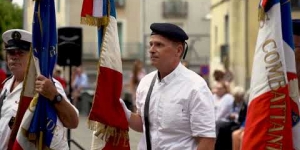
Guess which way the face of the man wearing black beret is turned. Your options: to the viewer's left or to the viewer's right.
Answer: to the viewer's left

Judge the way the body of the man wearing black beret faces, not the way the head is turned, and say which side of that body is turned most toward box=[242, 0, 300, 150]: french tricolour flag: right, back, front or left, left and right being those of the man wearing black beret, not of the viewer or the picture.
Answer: left

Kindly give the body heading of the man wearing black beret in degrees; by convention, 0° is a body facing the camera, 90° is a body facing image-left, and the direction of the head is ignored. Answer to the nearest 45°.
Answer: approximately 45°
